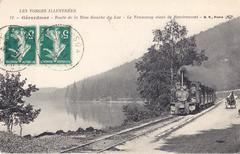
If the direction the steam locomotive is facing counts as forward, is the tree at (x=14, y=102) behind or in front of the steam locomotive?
in front

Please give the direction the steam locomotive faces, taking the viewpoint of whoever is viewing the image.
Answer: facing the viewer and to the left of the viewer
